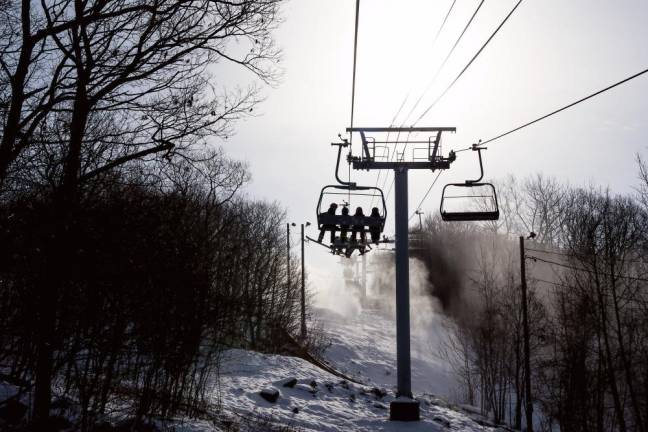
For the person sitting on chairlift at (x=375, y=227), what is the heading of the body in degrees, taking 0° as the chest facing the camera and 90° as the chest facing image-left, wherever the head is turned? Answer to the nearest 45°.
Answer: approximately 180°
